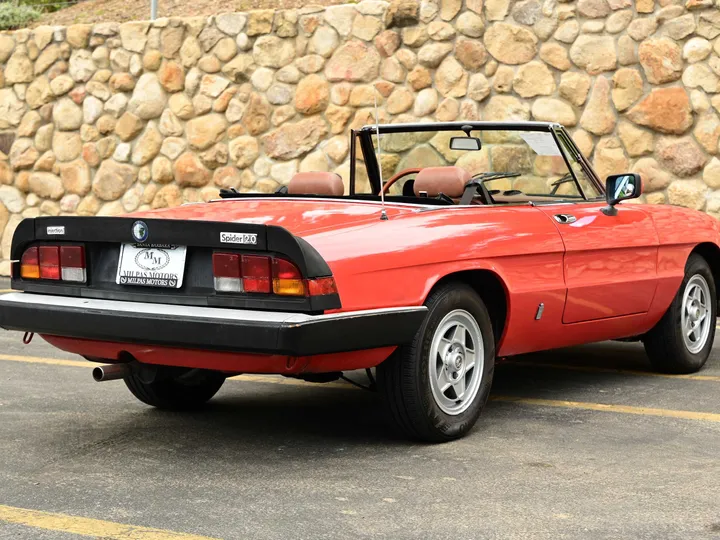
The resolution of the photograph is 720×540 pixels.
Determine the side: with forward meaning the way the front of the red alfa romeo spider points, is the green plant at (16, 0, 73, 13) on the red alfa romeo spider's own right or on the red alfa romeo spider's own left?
on the red alfa romeo spider's own left

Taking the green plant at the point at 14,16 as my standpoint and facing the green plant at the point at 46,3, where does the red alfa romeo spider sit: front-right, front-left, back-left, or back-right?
back-right

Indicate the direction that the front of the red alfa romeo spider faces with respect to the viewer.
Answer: facing away from the viewer and to the right of the viewer

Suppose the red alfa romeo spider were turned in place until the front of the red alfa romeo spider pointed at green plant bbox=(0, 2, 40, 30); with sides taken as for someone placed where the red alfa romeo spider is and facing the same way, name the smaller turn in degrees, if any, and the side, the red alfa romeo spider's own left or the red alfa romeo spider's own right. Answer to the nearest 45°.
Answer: approximately 90° to the red alfa romeo spider's own left

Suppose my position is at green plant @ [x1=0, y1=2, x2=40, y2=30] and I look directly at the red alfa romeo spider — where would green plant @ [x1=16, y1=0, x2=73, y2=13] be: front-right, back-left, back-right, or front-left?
back-left
